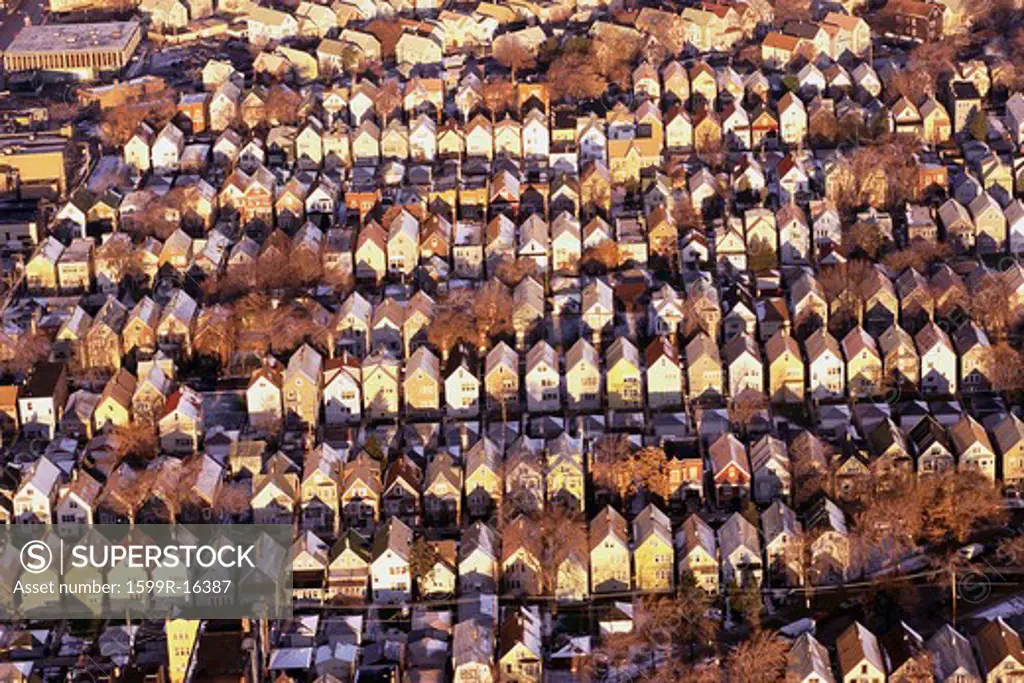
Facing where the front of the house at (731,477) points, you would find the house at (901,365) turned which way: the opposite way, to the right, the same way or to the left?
the same way

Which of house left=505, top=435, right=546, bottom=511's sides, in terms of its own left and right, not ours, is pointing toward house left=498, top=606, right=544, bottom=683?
front

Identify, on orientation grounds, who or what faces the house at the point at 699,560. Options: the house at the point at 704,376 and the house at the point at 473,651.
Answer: the house at the point at 704,376

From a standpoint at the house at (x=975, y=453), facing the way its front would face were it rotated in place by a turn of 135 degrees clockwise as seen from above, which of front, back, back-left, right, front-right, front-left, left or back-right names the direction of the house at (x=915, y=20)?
front-right

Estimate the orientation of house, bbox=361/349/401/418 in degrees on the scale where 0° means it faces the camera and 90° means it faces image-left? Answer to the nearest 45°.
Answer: approximately 0°

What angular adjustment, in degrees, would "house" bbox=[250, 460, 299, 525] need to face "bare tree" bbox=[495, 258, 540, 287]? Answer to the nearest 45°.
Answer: approximately 135° to its left

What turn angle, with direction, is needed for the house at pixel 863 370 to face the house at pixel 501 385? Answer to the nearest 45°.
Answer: approximately 90° to its right

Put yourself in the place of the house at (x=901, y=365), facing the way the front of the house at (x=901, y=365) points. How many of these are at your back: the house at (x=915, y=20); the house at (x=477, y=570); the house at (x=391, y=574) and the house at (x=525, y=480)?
1

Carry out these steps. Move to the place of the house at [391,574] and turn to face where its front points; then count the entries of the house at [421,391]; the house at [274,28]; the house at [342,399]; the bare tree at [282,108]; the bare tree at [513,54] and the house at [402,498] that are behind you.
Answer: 6

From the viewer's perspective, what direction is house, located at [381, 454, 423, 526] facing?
toward the camera

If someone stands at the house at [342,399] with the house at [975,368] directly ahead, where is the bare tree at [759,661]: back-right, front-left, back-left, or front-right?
front-right

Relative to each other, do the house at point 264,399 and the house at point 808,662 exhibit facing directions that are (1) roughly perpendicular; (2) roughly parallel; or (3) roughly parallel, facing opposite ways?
roughly parallel

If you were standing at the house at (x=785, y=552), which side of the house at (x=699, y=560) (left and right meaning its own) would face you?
left

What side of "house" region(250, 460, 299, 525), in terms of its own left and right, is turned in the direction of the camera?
front

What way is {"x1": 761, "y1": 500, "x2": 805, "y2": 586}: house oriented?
toward the camera

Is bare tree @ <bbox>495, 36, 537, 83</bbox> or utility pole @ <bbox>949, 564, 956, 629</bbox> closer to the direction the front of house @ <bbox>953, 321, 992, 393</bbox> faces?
the utility pole

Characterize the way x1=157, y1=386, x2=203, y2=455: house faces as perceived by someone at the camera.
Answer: facing the viewer
